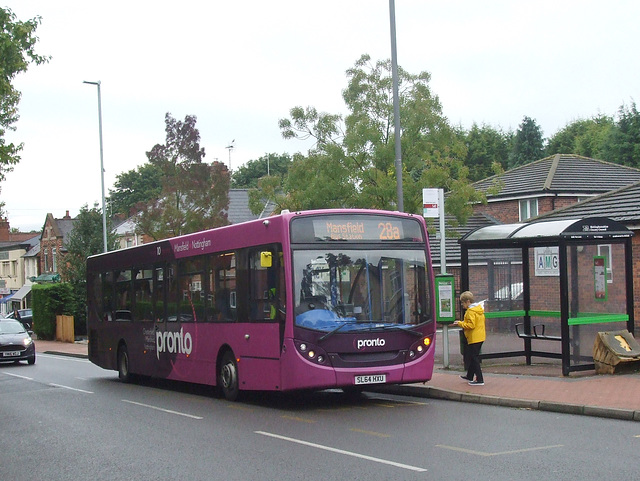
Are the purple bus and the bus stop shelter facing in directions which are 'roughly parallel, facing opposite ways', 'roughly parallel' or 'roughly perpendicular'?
roughly perpendicular

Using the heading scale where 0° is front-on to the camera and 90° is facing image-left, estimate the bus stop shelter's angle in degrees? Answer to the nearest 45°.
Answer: approximately 45°

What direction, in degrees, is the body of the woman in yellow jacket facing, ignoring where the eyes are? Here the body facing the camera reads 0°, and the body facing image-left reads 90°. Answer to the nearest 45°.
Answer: approximately 90°

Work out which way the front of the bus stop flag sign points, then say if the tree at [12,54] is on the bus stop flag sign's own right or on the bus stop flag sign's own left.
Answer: on the bus stop flag sign's own right

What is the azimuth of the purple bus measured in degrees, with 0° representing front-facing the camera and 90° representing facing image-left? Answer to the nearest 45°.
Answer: approximately 315°
